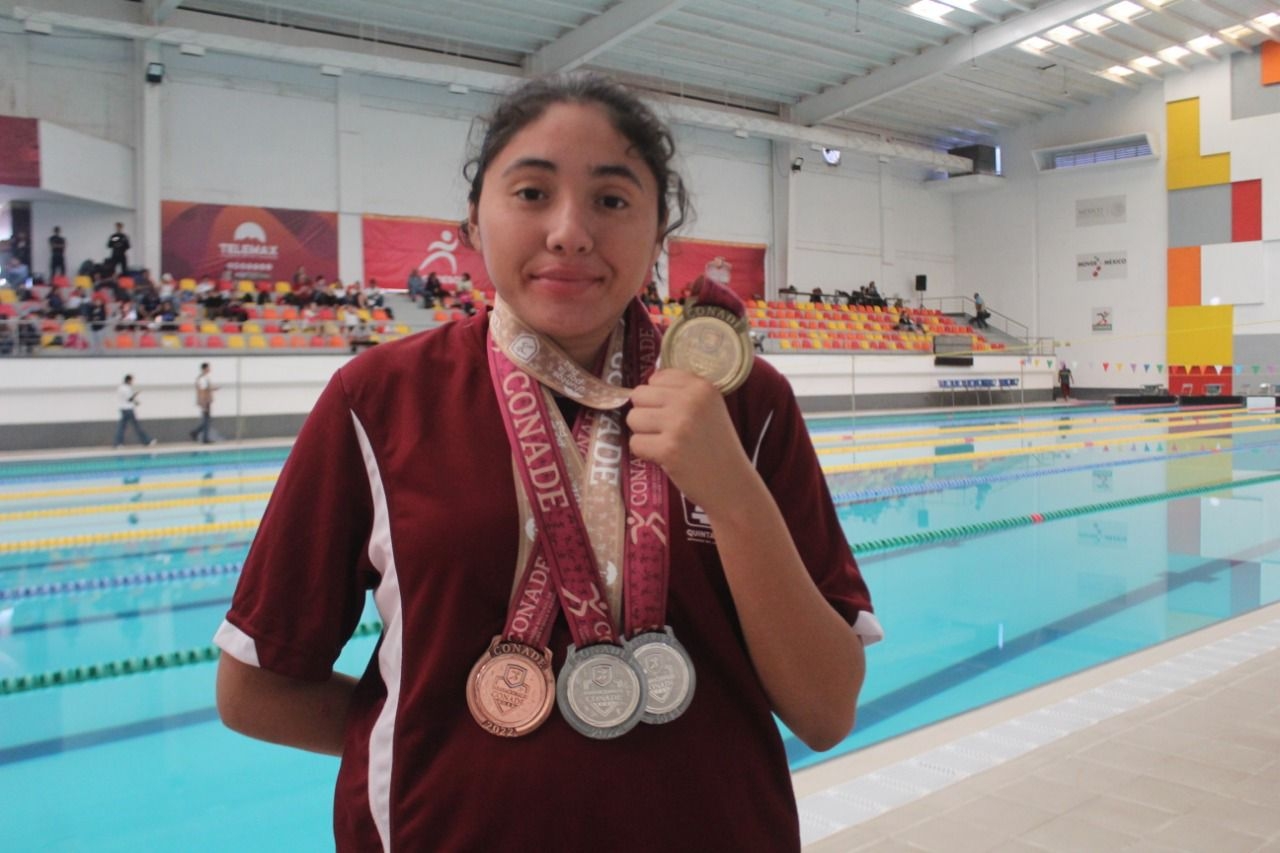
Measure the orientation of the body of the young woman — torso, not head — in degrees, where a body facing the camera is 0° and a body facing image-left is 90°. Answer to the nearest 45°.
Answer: approximately 0°

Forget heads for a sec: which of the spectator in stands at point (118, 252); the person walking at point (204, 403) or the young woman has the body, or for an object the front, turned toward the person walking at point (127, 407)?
the spectator in stands

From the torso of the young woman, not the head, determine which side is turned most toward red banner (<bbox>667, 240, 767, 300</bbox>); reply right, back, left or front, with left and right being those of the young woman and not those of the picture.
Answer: back

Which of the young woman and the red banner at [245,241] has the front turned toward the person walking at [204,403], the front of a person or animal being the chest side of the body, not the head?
the red banner
